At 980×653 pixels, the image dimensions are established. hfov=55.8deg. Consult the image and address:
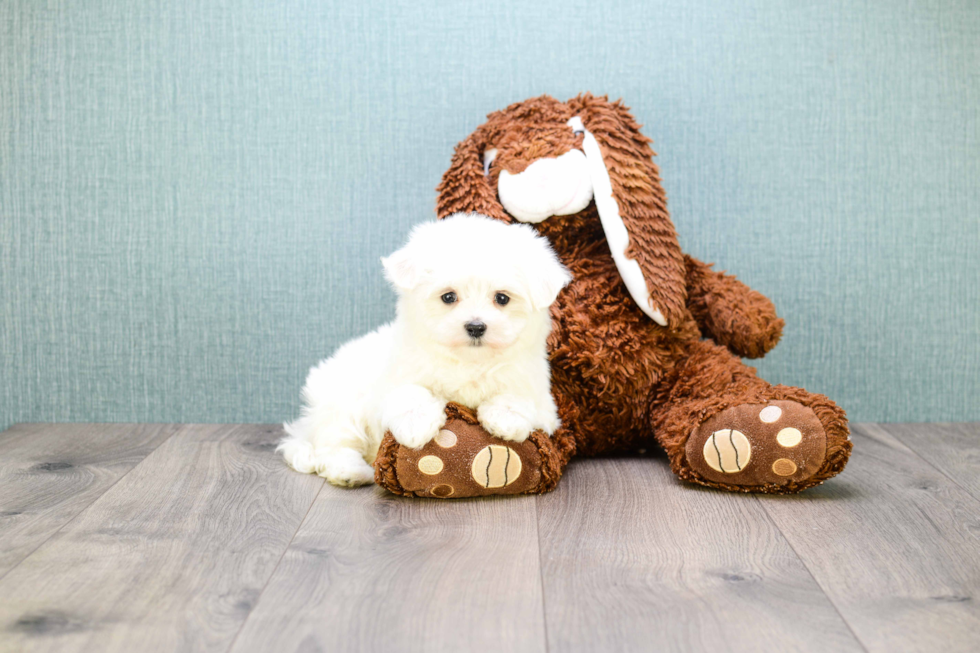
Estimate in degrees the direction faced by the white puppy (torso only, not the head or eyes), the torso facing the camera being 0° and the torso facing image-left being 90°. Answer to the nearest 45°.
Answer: approximately 315°

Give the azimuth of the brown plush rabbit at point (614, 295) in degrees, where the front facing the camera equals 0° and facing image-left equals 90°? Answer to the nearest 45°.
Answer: approximately 0°
